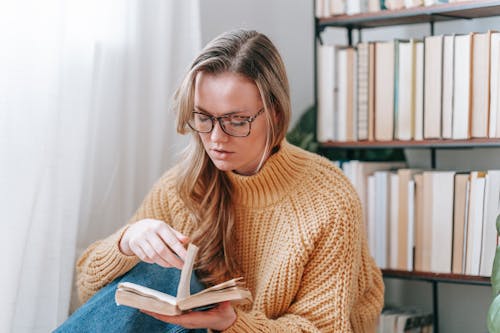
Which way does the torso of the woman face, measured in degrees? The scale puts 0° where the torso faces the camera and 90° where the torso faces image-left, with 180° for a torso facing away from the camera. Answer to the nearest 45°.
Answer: approximately 45°

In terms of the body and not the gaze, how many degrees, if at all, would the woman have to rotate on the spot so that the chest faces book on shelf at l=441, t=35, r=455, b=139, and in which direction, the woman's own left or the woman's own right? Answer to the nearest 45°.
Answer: approximately 180°

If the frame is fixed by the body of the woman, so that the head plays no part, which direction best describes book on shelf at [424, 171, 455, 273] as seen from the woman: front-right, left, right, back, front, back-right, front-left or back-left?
back

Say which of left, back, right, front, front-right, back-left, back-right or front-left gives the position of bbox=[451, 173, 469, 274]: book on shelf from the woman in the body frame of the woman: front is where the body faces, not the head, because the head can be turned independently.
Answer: back

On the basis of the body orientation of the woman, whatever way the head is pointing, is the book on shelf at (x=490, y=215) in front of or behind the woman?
behind

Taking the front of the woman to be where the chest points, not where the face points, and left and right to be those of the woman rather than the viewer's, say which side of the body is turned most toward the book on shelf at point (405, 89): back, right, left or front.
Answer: back

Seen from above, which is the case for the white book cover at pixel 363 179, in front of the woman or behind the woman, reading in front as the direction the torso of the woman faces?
behind

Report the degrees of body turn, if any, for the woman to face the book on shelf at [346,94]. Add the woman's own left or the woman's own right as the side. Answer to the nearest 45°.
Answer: approximately 180°

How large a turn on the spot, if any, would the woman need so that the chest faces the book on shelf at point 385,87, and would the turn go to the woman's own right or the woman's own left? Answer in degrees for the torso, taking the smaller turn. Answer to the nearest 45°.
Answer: approximately 180°
